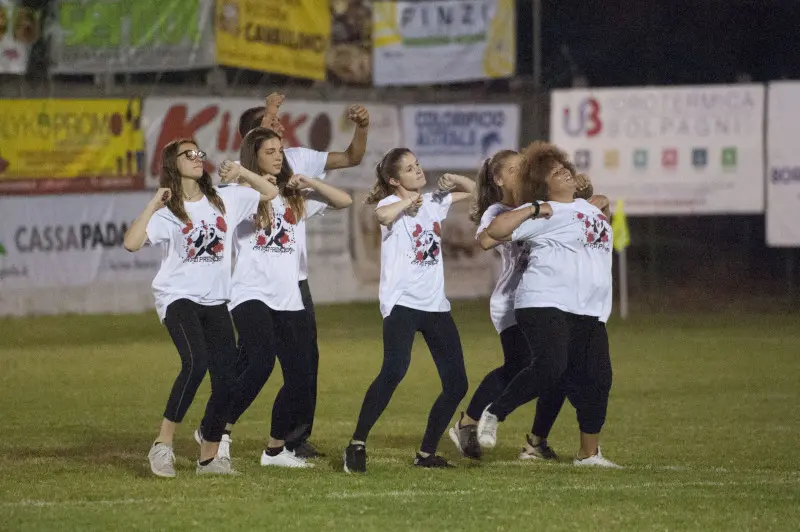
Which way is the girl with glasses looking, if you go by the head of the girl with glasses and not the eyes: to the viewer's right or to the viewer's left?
to the viewer's right

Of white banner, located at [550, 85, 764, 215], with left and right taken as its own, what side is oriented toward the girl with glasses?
front

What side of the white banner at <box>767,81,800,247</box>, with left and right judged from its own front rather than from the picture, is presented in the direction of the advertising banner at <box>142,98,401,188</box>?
right

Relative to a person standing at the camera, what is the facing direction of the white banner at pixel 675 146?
facing the viewer

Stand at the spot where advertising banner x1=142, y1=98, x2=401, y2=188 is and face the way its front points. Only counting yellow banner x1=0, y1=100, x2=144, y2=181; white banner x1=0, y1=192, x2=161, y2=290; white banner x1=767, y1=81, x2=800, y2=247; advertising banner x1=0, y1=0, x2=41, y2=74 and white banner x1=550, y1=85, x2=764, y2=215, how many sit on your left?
2

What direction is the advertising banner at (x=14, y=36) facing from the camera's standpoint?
toward the camera

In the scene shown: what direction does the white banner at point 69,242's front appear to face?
toward the camera

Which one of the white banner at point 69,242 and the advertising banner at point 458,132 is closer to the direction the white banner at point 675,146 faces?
the white banner

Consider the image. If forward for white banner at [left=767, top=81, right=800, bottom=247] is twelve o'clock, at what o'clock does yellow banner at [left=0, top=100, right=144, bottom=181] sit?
The yellow banner is roughly at 2 o'clock from the white banner.

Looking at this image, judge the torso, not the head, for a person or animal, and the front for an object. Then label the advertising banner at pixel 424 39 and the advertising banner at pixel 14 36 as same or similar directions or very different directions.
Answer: same or similar directions
